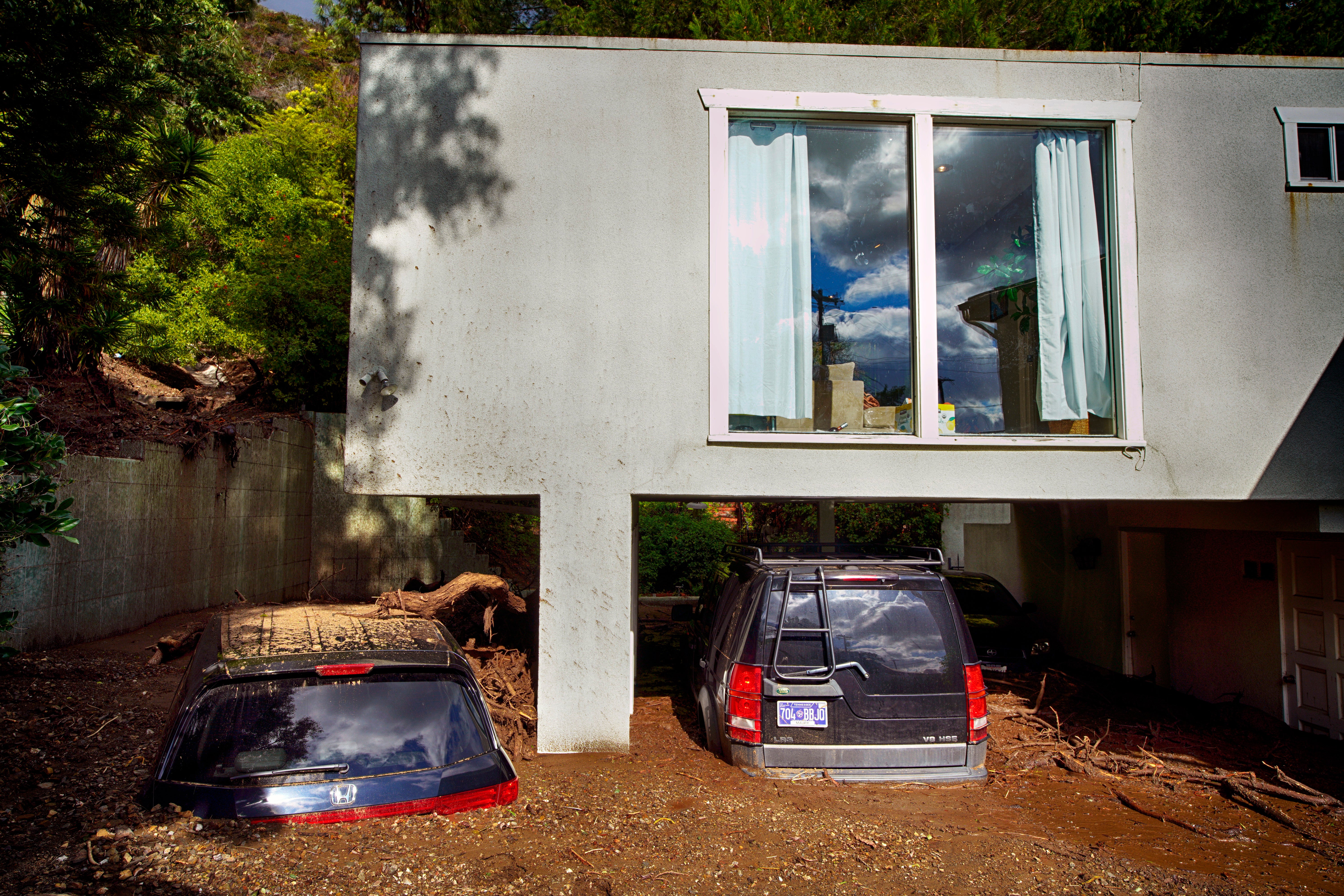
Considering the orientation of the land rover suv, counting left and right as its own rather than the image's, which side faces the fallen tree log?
left

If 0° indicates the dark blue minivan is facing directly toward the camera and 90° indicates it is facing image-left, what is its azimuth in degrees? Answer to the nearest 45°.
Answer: approximately 180°

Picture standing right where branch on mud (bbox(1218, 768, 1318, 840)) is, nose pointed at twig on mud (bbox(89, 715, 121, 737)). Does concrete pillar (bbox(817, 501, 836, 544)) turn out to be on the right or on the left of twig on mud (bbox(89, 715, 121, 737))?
right

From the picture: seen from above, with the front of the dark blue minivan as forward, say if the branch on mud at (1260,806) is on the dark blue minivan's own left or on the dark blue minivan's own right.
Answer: on the dark blue minivan's own right

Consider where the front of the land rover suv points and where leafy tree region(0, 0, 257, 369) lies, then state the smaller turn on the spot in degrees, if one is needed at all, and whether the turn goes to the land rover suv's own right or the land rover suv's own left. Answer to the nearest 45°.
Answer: approximately 90° to the land rover suv's own left

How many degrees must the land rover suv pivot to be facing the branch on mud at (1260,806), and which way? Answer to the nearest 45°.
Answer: approximately 90° to its right

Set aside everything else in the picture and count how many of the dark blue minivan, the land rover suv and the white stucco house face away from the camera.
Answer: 2

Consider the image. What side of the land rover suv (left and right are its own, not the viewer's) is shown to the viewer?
back

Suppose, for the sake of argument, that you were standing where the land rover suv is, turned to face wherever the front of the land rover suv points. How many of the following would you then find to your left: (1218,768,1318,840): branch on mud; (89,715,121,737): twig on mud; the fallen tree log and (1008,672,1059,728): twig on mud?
2

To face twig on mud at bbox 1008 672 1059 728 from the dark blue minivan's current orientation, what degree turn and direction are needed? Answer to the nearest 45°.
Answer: approximately 90° to its right
